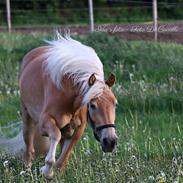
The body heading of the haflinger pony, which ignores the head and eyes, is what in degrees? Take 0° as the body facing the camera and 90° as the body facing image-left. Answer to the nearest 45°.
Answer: approximately 315°

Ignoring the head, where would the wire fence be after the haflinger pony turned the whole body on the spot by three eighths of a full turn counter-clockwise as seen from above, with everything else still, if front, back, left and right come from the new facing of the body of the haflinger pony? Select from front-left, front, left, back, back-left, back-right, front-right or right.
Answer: front
